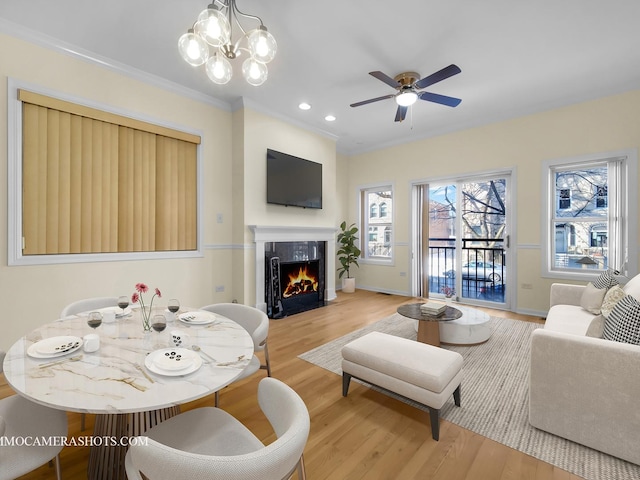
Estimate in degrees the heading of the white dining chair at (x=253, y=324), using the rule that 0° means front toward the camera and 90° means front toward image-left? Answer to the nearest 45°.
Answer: approximately 45°

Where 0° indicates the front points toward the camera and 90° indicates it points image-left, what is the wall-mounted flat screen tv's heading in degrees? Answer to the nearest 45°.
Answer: approximately 315°

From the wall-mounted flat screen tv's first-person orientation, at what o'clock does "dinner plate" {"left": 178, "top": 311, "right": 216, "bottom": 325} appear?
The dinner plate is roughly at 2 o'clock from the wall-mounted flat screen tv.

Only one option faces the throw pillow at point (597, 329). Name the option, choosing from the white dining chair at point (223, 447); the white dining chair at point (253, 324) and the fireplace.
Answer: the fireplace

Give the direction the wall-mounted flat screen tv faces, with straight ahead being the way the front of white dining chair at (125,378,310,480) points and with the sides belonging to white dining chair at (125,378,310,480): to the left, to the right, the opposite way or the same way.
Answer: the opposite way

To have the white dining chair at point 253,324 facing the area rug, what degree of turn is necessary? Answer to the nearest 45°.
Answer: approximately 135° to its left

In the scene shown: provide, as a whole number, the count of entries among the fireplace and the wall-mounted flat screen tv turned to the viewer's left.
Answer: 0

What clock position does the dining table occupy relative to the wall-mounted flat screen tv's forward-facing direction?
The dining table is roughly at 2 o'clock from the wall-mounted flat screen tv.

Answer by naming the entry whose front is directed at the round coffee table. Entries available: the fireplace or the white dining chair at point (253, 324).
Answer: the fireplace

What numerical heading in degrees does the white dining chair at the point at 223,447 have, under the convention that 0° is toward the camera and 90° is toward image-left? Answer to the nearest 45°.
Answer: approximately 135°

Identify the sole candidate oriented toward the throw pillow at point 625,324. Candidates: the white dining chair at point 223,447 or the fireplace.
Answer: the fireplace

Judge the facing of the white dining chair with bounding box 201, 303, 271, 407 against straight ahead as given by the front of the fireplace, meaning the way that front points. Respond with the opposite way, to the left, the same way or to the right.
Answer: to the right

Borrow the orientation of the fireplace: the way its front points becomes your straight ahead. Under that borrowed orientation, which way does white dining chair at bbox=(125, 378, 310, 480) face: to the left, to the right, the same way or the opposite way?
the opposite way

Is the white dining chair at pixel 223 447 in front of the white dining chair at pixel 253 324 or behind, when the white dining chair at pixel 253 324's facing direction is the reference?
in front

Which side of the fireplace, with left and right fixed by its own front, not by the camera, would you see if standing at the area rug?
front

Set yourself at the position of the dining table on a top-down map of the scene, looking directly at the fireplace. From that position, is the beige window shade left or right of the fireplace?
left

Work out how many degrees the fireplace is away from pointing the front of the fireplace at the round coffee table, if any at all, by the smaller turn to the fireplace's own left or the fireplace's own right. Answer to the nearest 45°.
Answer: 0° — it already faces it

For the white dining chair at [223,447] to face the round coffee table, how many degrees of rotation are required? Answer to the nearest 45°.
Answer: approximately 90° to its right
